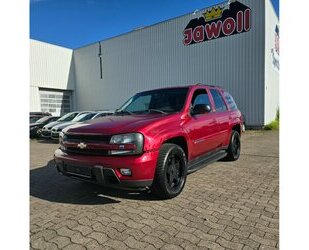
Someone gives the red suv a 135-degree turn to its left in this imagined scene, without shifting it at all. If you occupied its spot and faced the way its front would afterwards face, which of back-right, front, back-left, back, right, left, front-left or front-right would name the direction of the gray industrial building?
left

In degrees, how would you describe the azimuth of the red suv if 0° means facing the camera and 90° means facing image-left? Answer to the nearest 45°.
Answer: approximately 45°
